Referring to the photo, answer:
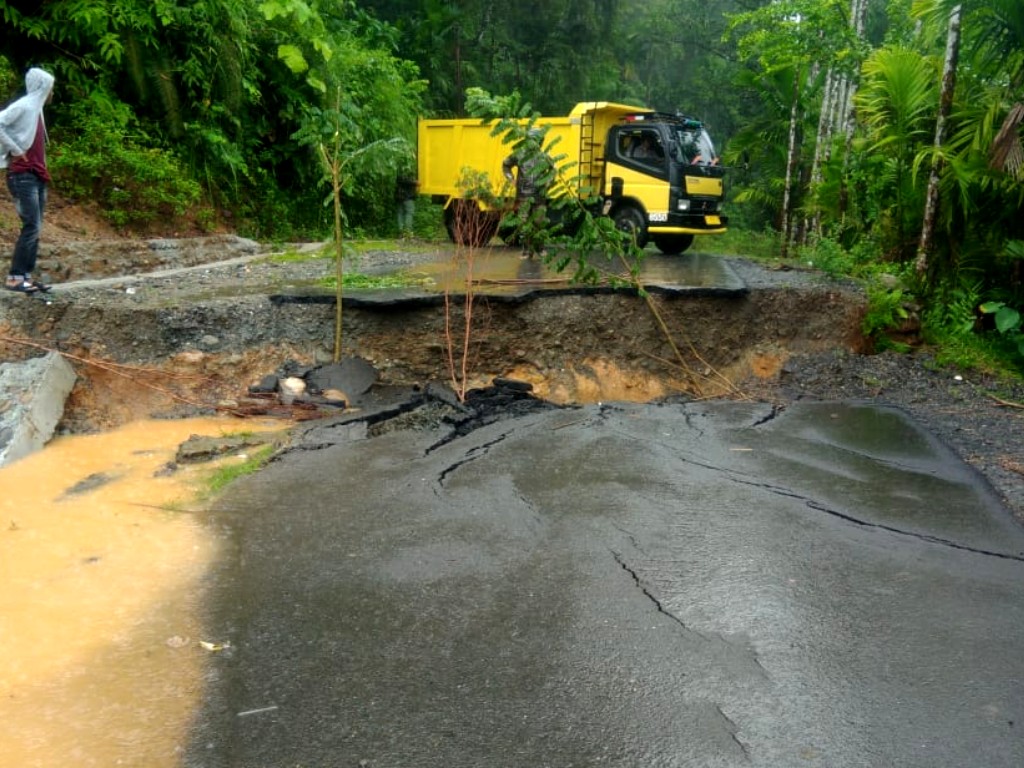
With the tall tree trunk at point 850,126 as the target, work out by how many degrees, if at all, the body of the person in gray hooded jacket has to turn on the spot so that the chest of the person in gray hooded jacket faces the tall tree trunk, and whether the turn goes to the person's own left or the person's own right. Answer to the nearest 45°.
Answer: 0° — they already face it

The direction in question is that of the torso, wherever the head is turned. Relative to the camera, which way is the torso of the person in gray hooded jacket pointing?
to the viewer's right

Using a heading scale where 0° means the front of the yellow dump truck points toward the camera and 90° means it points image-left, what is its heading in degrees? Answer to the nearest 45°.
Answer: approximately 315°

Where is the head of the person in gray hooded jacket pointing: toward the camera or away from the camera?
away from the camera

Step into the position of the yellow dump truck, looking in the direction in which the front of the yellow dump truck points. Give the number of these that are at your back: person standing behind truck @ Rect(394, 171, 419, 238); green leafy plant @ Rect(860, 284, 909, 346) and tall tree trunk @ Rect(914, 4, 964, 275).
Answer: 1
